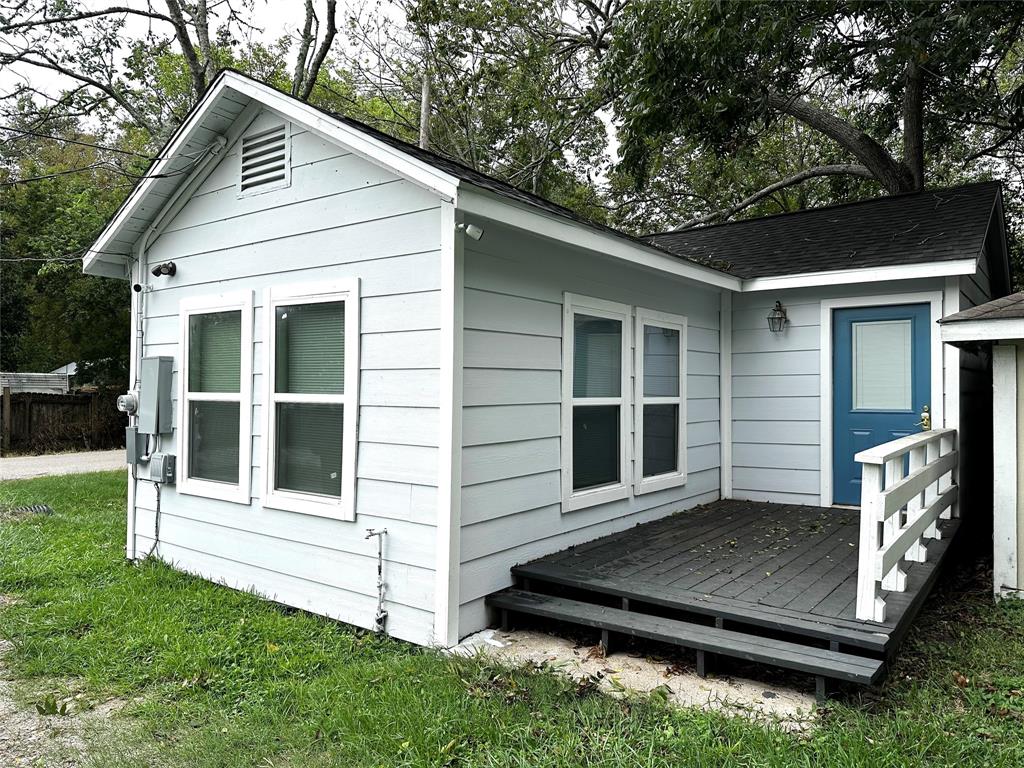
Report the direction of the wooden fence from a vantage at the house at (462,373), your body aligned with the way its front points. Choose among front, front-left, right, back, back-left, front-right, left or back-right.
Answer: right

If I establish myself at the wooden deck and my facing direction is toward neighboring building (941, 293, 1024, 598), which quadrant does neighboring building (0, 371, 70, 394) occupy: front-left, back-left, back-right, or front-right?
back-left

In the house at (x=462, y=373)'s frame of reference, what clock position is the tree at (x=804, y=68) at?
The tree is roughly at 6 o'clock from the house.

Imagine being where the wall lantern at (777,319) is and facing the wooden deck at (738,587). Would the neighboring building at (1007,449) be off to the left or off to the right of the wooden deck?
left

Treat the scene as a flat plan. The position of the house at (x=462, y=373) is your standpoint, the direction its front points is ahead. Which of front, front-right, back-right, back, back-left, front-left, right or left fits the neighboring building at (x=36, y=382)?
right
